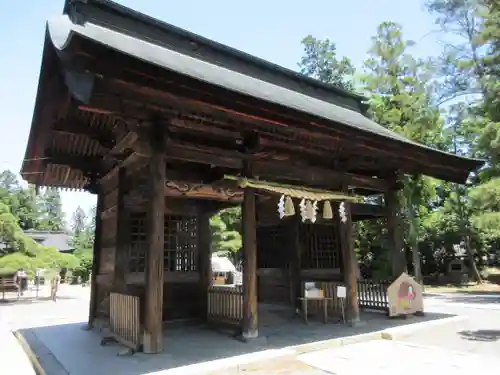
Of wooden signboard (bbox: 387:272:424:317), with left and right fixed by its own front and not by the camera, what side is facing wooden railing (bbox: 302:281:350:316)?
right

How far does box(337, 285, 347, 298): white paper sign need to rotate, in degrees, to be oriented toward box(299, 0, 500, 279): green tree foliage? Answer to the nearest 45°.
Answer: approximately 135° to its left

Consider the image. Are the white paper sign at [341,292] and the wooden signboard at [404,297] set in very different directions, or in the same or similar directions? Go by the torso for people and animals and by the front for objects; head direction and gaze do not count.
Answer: same or similar directions

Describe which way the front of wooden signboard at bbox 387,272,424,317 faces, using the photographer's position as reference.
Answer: facing the viewer

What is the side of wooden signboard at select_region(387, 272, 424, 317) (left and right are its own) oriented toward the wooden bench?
right

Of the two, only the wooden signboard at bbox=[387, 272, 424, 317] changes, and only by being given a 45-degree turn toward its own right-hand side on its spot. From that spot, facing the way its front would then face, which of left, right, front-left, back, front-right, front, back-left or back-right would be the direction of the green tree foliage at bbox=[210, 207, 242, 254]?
right

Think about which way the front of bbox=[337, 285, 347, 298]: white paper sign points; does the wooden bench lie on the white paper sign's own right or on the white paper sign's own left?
on the white paper sign's own right

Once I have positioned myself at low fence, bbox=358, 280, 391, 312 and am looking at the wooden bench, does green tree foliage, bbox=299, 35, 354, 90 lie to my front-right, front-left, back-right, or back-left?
front-right

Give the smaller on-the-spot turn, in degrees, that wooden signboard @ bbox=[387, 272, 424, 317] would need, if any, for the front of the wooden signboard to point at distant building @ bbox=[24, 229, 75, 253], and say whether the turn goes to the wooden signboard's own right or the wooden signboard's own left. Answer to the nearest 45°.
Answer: approximately 135° to the wooden signboard's own right

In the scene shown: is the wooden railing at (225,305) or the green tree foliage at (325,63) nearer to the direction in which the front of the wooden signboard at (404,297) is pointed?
the wooden railing

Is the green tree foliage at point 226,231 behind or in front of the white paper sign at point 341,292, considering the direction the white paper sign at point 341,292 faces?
behind

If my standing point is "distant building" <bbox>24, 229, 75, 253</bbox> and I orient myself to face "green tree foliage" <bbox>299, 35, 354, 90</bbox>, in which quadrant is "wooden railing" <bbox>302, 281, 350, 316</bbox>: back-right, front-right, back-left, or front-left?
front-right

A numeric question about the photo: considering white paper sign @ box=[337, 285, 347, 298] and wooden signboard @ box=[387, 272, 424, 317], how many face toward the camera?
2

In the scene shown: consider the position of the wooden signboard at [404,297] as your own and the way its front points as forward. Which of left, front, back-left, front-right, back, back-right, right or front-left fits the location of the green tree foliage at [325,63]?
back

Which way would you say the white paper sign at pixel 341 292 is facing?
toward the camera

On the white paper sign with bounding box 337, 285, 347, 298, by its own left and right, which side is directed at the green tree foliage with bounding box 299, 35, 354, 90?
back

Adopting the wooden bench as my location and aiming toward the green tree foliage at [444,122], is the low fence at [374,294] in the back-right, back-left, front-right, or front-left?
front-right
